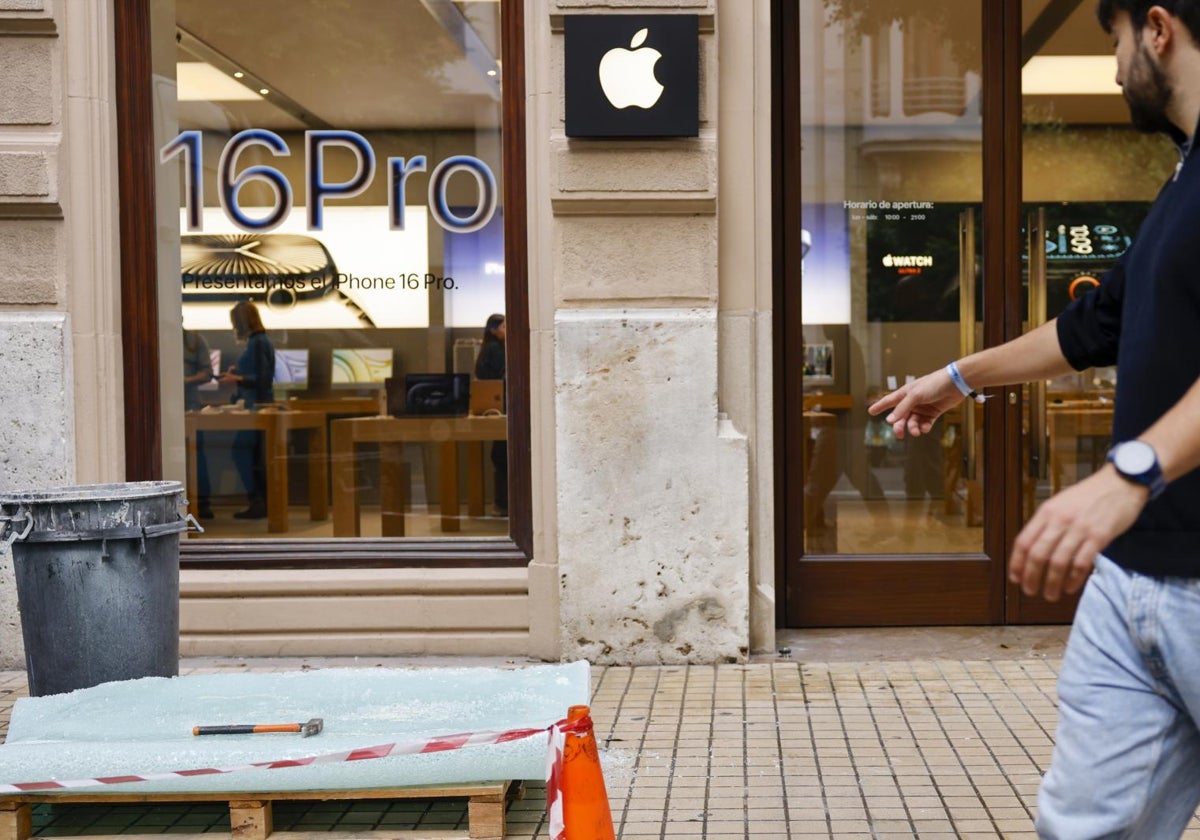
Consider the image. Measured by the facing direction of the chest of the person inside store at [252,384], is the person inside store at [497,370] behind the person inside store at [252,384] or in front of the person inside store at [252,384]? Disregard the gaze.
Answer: behind

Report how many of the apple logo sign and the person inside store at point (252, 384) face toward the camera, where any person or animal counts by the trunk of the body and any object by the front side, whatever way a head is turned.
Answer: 1

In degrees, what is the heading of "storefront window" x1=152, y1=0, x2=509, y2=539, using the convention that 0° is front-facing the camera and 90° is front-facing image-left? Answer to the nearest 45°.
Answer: approximately 0°

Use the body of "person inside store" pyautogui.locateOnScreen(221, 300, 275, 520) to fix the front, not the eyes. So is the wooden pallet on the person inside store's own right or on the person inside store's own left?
on the person inside store's own left

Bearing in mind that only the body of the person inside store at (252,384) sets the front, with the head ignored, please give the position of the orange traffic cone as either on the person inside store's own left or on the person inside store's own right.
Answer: on the person inside store's own left

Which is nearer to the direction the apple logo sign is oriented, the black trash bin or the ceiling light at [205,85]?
the black trash bin

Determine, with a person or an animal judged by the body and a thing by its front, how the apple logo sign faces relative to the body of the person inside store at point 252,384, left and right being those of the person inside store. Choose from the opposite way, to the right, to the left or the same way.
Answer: to the left

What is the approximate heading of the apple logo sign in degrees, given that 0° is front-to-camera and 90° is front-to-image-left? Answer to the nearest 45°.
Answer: approximately 0°

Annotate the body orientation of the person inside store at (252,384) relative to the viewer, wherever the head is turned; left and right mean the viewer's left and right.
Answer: facing to the left of the viewer

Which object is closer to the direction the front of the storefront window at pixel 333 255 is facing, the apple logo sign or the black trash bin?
the black trash bin

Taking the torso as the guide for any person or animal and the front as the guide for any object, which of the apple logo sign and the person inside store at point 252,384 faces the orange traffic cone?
the apple logo sign

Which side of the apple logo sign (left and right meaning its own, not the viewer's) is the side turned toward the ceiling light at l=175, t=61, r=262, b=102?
right

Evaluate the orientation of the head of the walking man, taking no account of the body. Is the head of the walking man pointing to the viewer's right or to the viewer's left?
to the viewer's left
